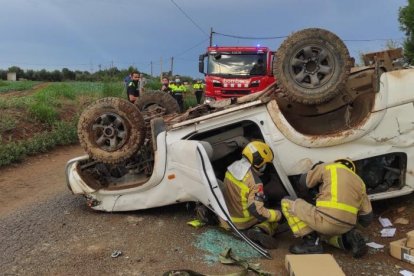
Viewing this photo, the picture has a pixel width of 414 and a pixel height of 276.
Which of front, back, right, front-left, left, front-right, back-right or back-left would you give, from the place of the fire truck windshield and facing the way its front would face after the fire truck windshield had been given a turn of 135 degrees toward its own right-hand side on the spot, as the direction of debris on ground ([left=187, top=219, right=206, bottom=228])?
back-left

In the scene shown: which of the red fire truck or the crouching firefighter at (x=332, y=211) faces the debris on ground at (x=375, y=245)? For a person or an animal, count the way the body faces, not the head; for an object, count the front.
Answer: the red fire truck

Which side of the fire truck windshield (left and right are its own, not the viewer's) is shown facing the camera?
front

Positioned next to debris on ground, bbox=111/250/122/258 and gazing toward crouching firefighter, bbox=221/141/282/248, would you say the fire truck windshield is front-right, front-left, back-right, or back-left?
front-left

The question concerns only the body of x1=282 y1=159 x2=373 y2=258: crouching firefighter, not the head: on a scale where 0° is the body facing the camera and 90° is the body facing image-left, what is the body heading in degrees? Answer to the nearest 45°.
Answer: approximately 135°

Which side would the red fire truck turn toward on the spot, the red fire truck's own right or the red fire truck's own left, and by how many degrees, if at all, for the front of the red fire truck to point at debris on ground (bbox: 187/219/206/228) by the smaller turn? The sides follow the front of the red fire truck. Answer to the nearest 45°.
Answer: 0° — it already faces it

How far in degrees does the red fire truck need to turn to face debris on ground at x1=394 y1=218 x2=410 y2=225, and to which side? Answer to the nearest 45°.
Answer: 0° — it already faces it

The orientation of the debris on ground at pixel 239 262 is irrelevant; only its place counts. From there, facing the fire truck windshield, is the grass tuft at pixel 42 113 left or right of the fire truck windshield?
left

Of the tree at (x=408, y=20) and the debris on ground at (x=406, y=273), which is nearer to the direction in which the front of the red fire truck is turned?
the debris on ground

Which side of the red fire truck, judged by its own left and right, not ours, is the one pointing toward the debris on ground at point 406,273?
front

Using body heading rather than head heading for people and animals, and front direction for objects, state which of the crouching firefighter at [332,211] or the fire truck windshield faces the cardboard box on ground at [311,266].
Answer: the fire truck windshield

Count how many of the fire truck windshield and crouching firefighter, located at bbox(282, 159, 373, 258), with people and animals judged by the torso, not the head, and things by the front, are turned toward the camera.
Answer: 1

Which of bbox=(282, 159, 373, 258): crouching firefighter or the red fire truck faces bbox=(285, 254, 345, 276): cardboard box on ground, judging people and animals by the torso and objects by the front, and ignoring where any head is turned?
the red fire truck

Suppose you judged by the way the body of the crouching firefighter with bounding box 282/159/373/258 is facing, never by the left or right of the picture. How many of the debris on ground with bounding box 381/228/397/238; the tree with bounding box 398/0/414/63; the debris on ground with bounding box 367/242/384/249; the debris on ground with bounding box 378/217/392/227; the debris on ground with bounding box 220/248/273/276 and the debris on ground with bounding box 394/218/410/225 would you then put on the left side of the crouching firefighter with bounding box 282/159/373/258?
1

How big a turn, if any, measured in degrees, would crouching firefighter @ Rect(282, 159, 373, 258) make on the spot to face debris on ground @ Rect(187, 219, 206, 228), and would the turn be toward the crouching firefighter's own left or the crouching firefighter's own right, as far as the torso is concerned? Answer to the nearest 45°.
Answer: approximately 45° to the crouching firefighter's own left

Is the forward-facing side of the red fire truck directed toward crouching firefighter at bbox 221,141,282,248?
yes

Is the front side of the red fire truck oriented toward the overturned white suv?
yes

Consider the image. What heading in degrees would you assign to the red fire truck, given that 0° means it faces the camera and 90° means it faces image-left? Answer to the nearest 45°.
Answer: approximately 0°
